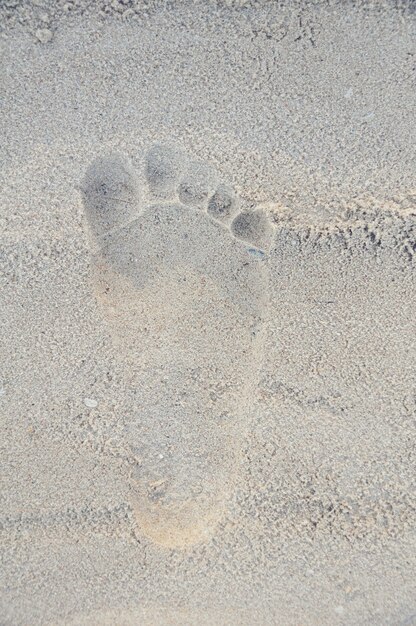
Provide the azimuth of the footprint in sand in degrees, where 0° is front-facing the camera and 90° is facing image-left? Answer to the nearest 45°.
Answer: approximately 180°
